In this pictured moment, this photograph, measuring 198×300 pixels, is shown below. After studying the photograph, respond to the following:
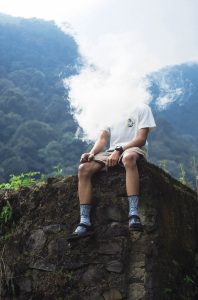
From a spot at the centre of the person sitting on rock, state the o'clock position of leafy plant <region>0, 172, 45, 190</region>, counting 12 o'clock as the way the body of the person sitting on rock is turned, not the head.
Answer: The leafy plant is roughly at 3 o'clock from the person sitting on rock.

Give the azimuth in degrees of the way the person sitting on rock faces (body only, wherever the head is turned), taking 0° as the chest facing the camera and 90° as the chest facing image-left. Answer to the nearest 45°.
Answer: approximately 45°

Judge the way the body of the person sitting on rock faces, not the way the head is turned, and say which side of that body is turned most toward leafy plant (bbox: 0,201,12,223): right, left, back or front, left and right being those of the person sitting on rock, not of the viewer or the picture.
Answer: right
